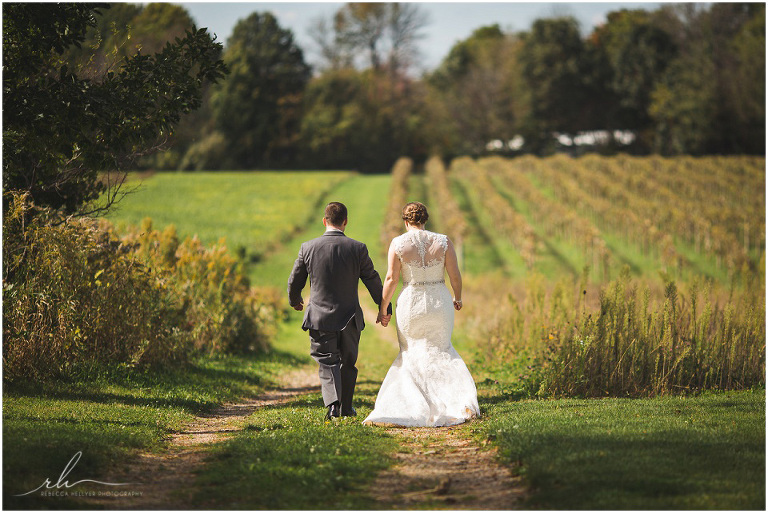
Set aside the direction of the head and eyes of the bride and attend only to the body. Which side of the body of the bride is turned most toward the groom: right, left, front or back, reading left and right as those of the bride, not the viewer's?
left

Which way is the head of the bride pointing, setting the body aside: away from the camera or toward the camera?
away from the camera

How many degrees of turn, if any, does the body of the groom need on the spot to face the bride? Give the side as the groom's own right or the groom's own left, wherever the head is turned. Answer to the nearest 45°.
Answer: approximately 90° to the groom's own right

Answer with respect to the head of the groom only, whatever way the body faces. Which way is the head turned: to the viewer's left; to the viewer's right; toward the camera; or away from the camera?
away from the camera

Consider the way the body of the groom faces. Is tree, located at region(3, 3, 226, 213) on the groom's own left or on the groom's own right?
on the groom's own left

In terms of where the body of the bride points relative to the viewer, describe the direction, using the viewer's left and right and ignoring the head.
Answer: facing away from the viewer

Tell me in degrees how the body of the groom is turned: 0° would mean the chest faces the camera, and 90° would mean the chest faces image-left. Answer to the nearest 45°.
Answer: approximately 180°

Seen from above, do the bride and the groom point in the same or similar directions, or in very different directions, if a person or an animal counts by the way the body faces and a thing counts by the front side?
same or similar directions

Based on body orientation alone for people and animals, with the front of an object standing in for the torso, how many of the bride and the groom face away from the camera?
2

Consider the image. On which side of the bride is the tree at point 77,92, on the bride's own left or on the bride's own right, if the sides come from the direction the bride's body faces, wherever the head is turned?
on the bride's own left
